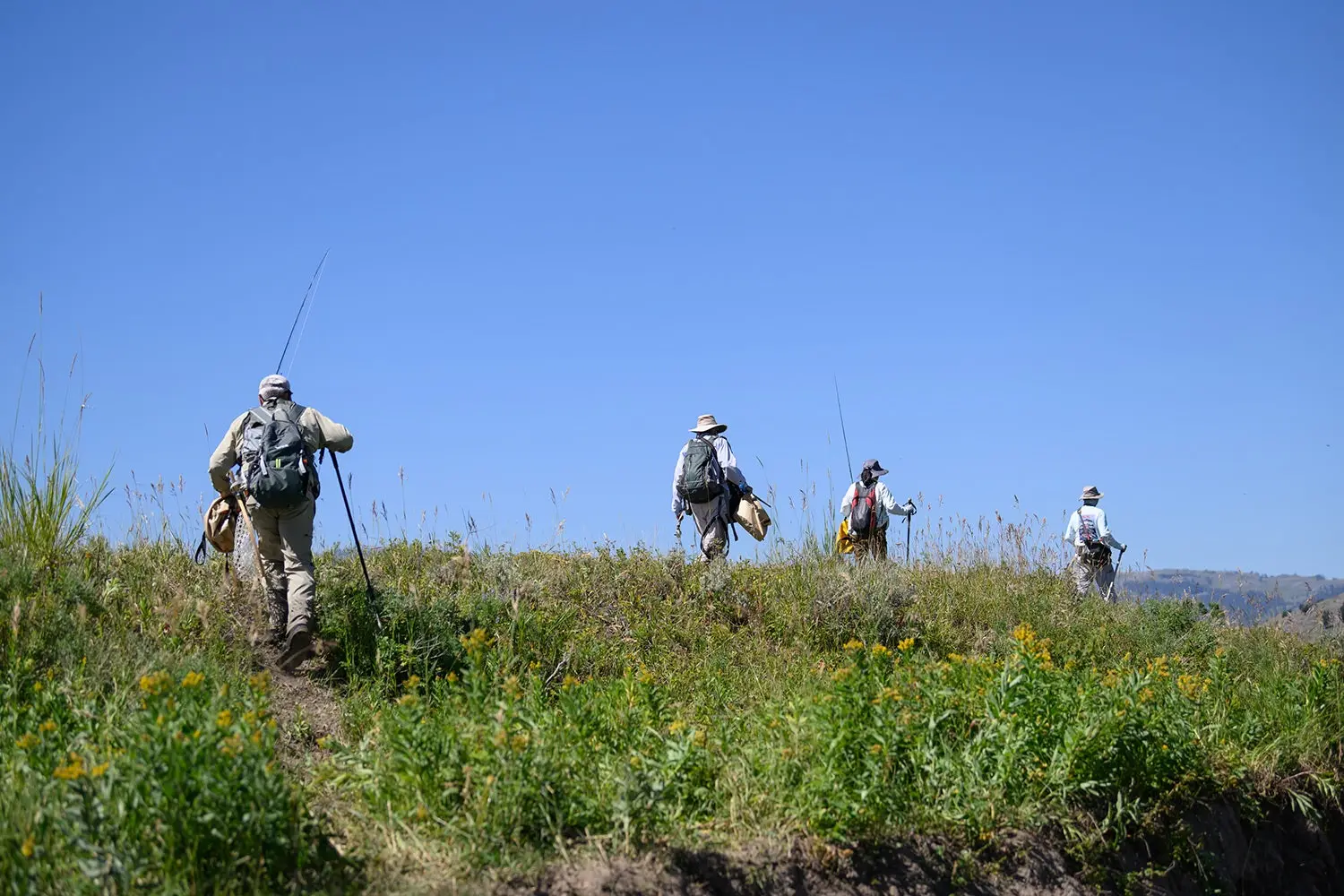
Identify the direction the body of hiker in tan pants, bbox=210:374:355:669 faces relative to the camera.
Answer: away from the camera

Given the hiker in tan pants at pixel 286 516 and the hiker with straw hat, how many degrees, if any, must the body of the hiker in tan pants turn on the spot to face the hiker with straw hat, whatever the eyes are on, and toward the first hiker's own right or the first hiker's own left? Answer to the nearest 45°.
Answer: approximately 45° to the first hiker's own right

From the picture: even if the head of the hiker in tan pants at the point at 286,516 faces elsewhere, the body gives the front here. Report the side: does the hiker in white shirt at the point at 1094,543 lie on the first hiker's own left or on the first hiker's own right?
on the first hiker's own right

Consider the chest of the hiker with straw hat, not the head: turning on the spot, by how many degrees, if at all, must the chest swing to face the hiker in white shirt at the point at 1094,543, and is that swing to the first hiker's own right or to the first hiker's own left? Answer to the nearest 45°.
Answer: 0° — they already face them

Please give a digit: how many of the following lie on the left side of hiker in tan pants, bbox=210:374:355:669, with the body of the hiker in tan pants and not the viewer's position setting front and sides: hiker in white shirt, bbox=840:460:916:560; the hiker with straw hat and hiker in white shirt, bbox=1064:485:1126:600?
0

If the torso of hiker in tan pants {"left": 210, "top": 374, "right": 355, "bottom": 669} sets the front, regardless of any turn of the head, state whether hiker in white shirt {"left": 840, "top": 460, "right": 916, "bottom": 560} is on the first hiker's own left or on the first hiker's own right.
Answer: on the first hiker's own right

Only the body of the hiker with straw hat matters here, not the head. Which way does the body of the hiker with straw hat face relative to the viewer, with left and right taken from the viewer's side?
facing away from the viewer and to the right of the viewer

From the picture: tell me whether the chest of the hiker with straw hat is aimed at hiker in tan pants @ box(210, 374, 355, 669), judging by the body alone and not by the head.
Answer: no

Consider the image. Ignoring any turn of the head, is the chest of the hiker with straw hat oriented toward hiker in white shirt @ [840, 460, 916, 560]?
yes

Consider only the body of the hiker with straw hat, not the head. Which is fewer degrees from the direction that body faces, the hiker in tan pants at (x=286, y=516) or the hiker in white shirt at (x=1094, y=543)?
the hiker in white shirt

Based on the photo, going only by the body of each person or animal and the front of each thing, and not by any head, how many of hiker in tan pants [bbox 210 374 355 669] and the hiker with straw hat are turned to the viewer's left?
0
